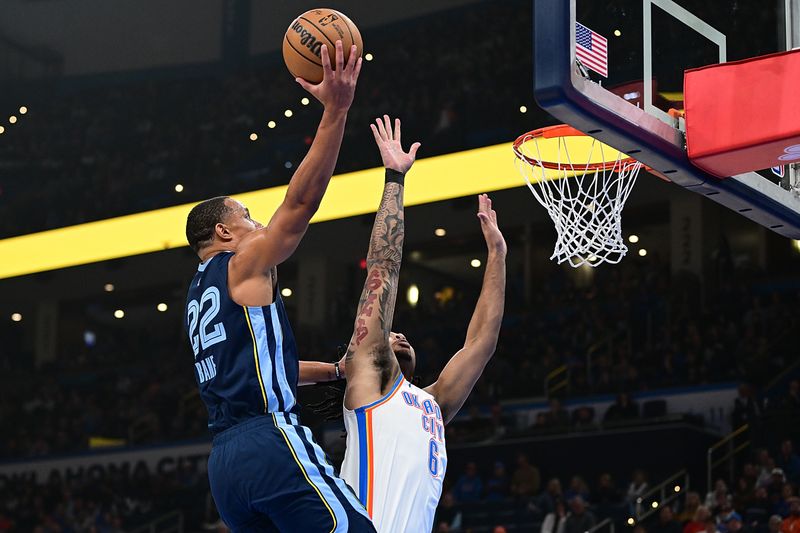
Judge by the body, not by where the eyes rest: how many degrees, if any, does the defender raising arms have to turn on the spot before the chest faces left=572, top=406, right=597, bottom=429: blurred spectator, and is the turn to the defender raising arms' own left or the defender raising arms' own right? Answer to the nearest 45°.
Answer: approximately 135° to the defender raising arms' own left

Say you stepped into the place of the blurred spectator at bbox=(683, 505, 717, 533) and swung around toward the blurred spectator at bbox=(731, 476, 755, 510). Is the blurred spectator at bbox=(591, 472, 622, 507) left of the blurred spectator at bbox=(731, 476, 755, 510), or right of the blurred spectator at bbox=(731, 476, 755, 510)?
left

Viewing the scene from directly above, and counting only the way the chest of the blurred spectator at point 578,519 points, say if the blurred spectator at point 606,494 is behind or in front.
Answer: behind

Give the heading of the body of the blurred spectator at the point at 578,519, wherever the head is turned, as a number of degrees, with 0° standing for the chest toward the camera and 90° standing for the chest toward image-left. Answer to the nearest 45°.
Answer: approximately 0°

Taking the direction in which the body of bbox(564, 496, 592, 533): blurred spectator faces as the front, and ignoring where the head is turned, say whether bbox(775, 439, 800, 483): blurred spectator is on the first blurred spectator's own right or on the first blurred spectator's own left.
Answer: on the first blurred spectator's own left

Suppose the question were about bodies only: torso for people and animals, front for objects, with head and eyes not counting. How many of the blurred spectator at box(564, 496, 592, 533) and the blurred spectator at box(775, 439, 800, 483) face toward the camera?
2

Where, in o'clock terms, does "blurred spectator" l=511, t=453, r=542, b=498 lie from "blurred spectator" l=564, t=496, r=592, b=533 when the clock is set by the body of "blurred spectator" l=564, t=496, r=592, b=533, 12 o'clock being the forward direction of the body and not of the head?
"blurred spectator" l=511, t=453, r=542, b=498 is roughly at 5 o'clock from "blurred spectator" l=564, t=496, r=592, b=533.

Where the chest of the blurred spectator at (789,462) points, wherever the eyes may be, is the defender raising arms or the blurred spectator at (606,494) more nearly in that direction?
the defender raising arms
